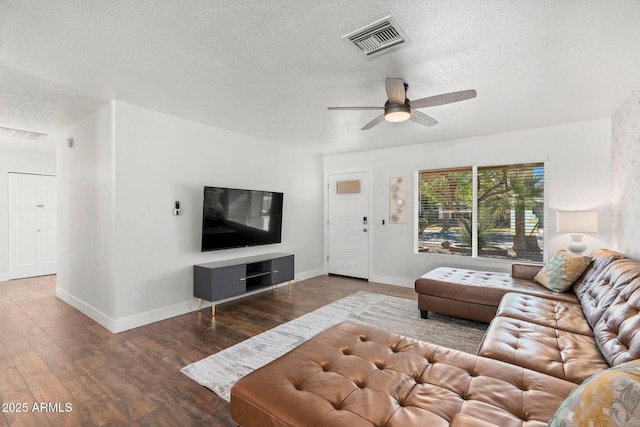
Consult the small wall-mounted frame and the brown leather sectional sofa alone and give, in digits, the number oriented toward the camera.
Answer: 1

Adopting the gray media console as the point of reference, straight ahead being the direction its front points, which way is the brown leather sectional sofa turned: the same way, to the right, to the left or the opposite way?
the opposite way

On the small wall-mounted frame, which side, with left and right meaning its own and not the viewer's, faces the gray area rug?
front

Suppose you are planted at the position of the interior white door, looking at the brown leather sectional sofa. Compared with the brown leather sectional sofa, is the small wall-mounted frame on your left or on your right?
left

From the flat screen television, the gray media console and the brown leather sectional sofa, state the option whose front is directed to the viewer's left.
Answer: the brown leather sectional sofa

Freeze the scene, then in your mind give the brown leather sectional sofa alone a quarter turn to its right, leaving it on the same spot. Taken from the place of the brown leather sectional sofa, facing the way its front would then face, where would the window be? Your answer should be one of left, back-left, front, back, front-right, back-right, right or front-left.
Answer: front

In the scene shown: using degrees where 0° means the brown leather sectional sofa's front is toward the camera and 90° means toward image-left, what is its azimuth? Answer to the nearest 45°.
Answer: approximately 90°

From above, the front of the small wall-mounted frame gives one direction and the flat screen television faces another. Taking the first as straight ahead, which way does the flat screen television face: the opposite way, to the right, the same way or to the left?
to the left

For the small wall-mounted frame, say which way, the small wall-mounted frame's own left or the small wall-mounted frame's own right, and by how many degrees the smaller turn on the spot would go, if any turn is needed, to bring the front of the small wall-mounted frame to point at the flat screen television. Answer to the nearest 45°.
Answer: approximately 45° to the small wall-mounted frame's own right

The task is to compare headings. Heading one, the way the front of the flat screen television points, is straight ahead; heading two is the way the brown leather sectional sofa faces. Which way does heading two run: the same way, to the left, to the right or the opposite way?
the opposite way

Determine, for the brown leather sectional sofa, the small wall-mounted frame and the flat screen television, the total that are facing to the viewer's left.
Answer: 1

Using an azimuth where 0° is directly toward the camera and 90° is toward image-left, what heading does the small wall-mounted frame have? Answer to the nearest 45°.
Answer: approximately 0°
